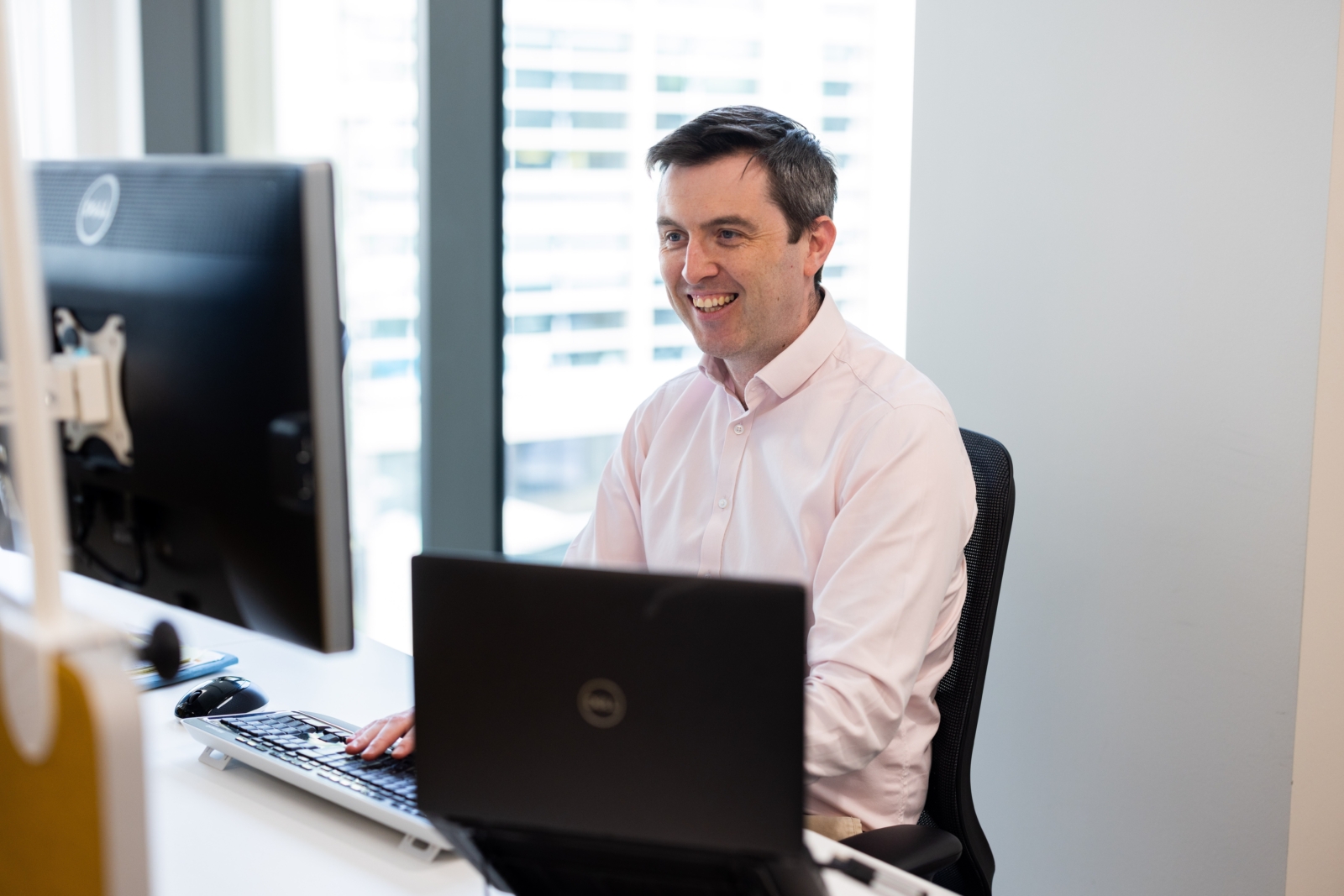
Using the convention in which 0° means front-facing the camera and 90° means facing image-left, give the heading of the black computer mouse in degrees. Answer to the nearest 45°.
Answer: approximately 45°

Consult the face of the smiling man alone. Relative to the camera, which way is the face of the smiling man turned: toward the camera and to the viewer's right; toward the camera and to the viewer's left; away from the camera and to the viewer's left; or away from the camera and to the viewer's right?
toward the camera and to the viewer's left

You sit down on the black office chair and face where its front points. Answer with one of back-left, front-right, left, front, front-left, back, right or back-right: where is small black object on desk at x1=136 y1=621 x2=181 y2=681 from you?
front

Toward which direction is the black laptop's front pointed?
away from the camera

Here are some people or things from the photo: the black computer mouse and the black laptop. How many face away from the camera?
1

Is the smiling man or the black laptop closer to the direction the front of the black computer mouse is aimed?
the black laptop

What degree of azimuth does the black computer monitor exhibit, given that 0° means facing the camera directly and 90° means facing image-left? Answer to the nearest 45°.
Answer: approximately 225°

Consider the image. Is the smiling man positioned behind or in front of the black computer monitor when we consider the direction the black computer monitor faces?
in front

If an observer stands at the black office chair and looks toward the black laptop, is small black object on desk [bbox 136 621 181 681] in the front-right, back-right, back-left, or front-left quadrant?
front-right

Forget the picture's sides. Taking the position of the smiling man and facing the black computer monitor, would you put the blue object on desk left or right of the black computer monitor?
right

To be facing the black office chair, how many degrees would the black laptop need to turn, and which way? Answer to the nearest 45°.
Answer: approximately 45° to its right

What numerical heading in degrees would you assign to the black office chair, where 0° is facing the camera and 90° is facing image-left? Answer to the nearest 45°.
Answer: approximately 45°

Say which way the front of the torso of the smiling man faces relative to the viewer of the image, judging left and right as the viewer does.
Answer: facing the viewer and to the left of the viewer

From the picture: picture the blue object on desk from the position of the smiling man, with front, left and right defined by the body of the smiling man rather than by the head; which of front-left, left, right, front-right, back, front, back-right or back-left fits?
front-right

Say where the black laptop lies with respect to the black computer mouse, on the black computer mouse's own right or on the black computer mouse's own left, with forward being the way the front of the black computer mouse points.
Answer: on the black computer mouse's own left
